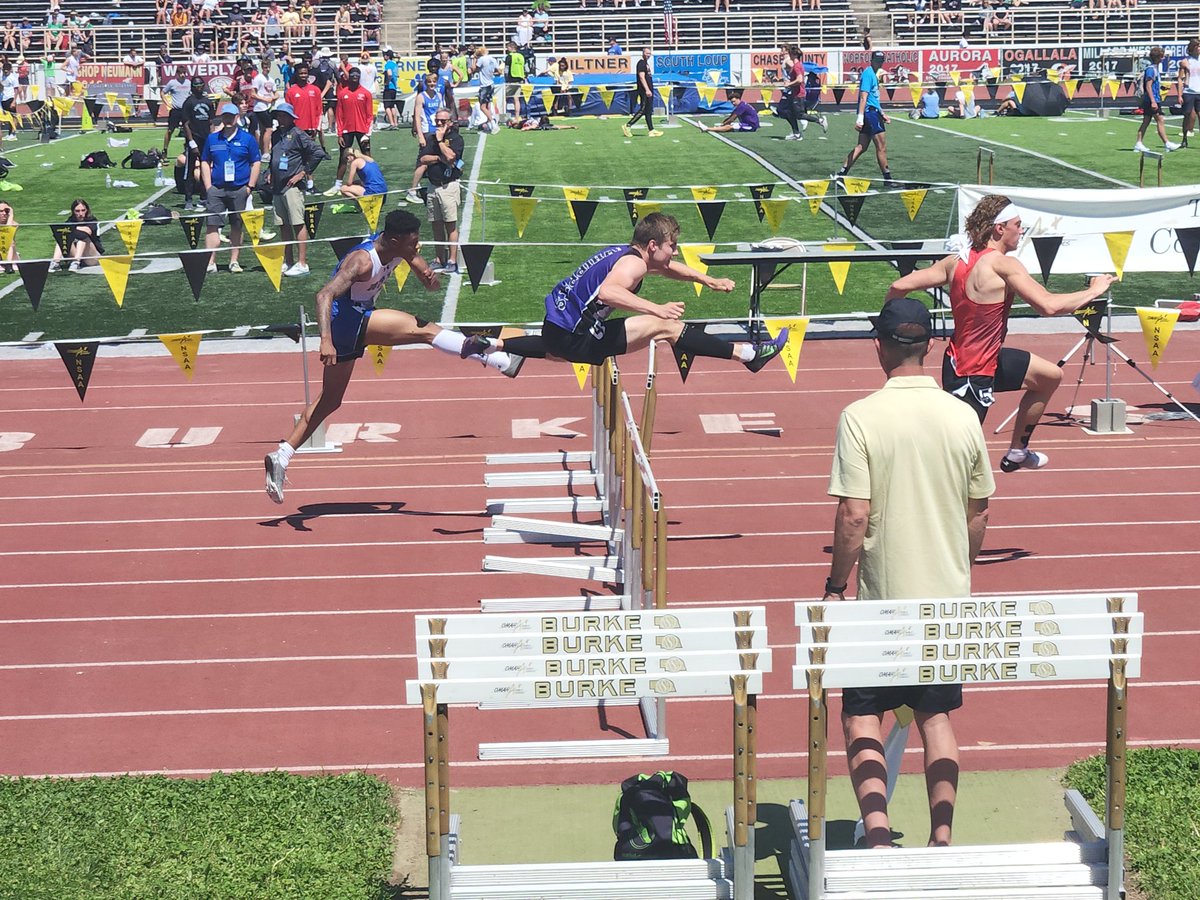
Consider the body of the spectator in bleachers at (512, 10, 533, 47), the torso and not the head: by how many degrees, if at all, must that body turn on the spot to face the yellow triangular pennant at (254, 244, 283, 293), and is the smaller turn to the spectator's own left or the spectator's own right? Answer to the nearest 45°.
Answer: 0° — they already face it

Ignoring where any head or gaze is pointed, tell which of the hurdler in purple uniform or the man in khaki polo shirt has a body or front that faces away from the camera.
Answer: the man in khaki polo shirt

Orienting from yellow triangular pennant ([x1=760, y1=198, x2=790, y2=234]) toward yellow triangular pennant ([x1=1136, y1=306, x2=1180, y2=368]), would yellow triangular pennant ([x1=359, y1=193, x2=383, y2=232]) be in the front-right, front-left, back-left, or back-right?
back-right

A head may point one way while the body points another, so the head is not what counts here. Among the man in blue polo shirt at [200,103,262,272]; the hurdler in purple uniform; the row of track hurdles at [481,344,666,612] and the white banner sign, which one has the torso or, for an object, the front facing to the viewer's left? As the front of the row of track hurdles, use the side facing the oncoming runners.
the row of track hurdles

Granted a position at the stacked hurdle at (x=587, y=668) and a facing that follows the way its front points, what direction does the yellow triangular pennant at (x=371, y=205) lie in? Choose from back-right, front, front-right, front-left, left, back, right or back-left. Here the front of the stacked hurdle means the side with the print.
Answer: back

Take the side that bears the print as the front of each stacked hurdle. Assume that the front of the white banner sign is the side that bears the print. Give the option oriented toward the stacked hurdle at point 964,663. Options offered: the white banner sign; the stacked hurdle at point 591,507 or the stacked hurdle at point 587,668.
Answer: the white banner sign

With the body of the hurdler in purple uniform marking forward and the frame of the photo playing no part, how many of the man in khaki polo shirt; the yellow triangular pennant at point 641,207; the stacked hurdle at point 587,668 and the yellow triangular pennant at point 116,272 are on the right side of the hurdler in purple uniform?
2

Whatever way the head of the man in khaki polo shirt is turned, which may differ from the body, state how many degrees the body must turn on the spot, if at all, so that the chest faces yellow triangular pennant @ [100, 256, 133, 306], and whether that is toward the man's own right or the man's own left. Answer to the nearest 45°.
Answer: approximately 45° to the man's own left

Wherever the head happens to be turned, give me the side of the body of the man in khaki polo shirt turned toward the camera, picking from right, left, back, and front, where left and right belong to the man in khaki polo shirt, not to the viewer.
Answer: back

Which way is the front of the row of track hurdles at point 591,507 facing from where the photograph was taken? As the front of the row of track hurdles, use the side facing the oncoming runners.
facing to the left of the viewer

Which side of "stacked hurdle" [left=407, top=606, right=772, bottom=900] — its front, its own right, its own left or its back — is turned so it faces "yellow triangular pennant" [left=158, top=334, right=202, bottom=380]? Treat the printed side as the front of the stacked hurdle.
back

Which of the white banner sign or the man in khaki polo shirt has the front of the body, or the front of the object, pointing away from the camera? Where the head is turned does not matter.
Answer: the man in khaki polo shirt
